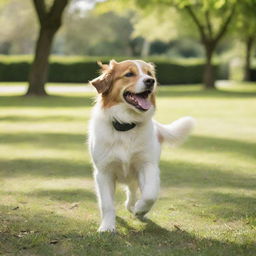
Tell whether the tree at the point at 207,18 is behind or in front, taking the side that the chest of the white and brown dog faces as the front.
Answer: behind

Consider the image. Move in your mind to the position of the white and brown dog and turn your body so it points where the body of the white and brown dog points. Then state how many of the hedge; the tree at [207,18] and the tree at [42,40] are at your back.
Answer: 3

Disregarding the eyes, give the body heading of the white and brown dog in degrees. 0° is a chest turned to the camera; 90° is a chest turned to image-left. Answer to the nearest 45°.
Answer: approximately 0°

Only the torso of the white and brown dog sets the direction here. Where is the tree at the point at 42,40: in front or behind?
behind

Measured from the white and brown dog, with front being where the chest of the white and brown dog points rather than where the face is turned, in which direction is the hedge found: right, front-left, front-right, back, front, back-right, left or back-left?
back
